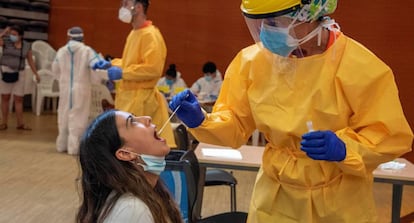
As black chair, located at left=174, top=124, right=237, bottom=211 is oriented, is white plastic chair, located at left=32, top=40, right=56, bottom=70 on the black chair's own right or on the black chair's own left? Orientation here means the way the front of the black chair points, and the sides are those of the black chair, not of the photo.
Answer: on the black chair's own left

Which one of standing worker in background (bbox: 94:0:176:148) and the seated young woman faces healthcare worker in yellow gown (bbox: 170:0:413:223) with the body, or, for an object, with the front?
the seated young woman

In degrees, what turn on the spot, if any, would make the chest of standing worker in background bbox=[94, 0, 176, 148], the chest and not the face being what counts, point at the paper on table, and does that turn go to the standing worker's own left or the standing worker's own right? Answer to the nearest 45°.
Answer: approximately 135° to the standing worker's own left

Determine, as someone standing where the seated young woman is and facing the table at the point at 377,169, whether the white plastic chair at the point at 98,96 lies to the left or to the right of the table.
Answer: left

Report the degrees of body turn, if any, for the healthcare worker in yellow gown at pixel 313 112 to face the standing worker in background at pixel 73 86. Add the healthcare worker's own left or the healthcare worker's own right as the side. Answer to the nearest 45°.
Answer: approximately 90° to the healthcare worker's own right

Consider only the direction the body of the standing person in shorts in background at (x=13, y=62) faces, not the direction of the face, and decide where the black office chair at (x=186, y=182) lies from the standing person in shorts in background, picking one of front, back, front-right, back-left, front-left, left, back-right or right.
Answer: front

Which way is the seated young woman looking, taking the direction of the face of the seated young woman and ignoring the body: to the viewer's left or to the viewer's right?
to the viewer's right

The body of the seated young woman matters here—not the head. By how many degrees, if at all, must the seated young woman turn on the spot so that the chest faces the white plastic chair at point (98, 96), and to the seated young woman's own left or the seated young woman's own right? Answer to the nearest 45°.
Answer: approximately 90° to the seated young woman's own left

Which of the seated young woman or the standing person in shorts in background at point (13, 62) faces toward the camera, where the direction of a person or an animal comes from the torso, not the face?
the standing person in shorts in background

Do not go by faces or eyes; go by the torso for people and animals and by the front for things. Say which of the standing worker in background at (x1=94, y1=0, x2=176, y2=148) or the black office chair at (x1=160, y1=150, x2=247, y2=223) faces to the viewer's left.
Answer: the standing worker in background

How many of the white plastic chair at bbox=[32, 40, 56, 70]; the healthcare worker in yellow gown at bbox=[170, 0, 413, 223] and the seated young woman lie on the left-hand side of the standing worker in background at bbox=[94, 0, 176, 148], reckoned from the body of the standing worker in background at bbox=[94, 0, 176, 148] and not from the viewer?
2

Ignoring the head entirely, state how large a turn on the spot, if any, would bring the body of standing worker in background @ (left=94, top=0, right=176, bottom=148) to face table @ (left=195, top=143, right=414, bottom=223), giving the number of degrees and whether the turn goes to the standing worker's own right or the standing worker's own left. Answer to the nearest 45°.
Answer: approximately 135° to the standing worker's own left

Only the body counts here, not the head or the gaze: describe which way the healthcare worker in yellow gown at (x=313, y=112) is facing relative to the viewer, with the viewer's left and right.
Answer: facing the viewer and to the left of the viewer

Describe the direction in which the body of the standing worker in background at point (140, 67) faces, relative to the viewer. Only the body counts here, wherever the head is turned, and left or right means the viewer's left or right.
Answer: facing to the left of the viewer

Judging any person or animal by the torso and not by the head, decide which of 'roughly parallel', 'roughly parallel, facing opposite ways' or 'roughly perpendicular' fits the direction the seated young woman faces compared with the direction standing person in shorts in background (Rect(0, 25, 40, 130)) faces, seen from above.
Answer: roughly perpendicular

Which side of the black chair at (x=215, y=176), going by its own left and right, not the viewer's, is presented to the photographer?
right

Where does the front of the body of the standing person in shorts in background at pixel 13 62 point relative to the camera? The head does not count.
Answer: toward the camera

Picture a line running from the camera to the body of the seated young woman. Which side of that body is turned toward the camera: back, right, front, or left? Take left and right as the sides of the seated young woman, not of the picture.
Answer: right
